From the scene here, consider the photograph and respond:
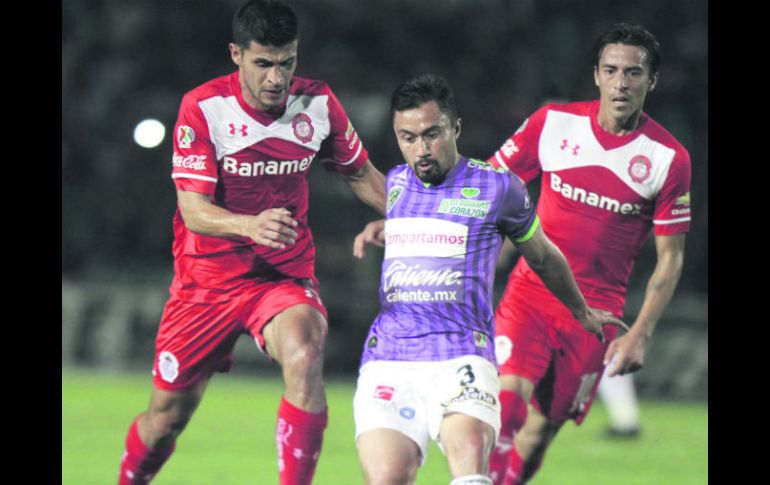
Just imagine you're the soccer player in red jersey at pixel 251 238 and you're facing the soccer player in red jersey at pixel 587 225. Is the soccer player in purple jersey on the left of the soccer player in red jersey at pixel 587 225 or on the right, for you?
right

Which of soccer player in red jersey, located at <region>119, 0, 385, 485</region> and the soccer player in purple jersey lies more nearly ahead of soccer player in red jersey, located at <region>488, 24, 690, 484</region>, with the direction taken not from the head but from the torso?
the soccer player in purple jersey

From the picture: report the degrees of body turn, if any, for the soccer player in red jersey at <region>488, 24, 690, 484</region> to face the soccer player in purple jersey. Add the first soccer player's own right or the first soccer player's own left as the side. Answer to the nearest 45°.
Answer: approximately 45° to the first soccer player's own right

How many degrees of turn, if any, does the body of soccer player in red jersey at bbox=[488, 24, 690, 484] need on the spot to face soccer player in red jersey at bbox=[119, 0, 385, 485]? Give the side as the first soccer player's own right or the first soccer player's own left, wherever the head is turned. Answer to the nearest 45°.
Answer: approximately 45° to the first soccer player's own right

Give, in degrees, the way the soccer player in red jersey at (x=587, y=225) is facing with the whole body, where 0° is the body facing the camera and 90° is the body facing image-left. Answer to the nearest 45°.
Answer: approximately 0°
